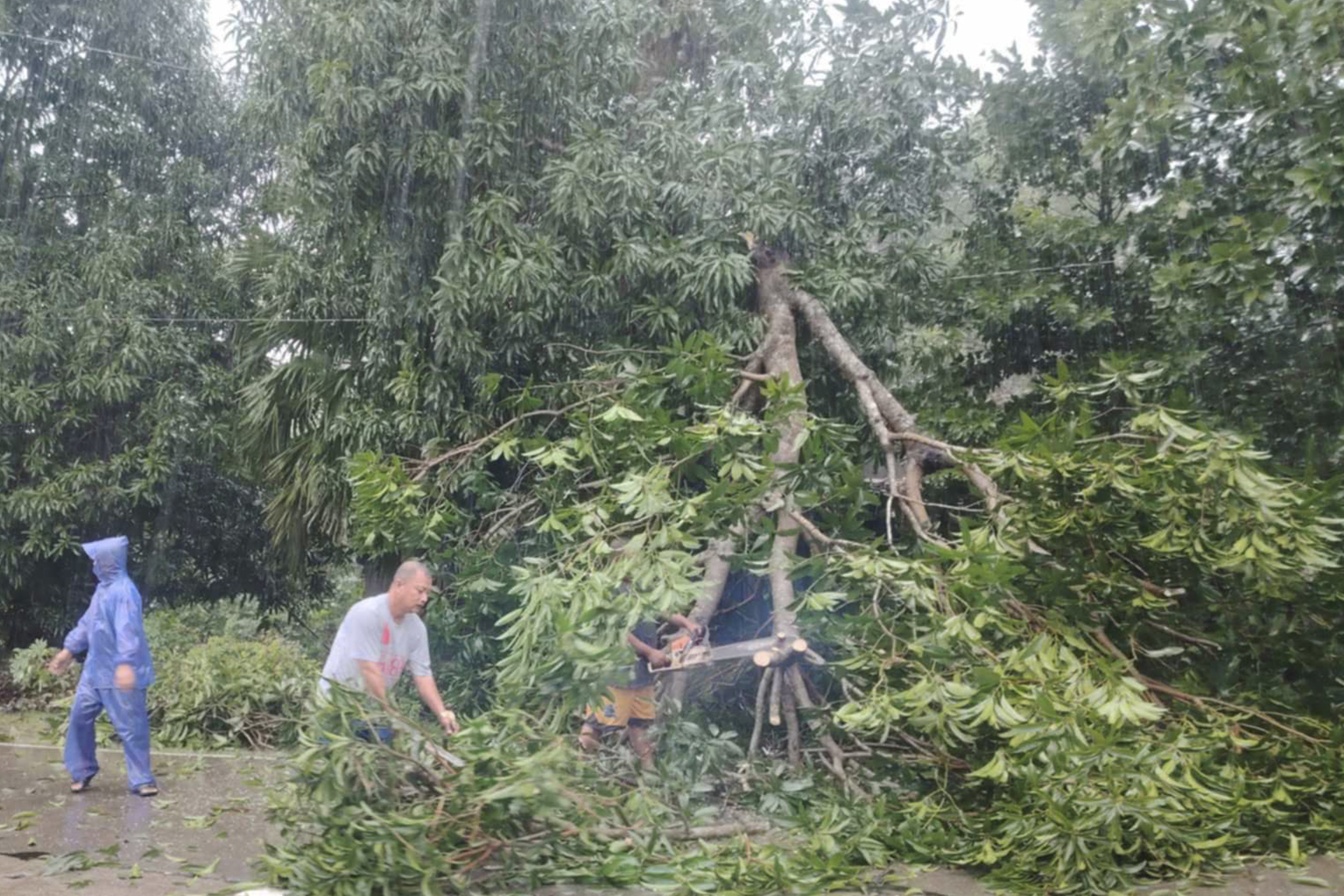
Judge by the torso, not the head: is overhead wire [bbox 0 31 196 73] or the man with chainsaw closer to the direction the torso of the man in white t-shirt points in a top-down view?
the man with chainsaw

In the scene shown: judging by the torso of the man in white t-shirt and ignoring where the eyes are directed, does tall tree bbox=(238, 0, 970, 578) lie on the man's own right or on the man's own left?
on the man's own left

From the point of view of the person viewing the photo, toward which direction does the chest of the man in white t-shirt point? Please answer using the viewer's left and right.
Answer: facing the viewer and to the right of the viewer

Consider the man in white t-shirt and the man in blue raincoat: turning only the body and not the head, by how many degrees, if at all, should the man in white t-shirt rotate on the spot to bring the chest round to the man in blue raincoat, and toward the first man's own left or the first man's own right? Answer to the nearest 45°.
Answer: approximately 180°

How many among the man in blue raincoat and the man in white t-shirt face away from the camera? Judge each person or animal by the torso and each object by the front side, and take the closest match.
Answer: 0

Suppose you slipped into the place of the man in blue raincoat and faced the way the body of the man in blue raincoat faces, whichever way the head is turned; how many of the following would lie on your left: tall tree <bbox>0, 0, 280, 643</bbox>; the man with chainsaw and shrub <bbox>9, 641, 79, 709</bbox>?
0
